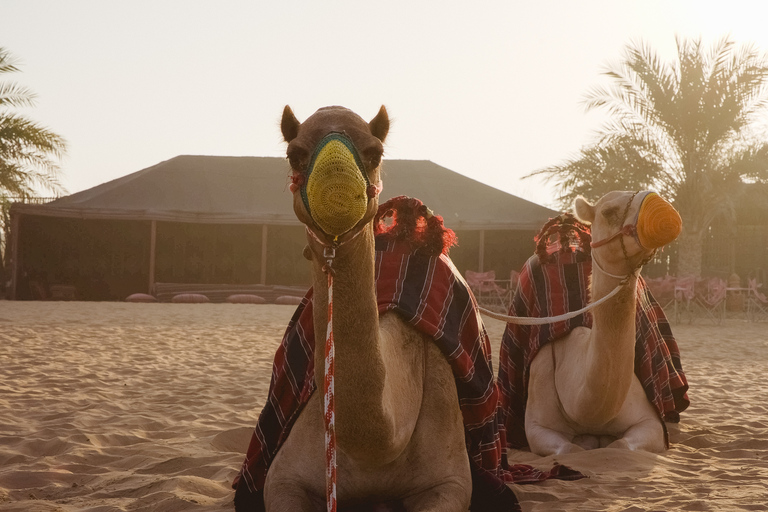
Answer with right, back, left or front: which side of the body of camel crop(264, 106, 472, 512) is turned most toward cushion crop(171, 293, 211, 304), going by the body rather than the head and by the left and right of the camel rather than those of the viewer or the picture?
back

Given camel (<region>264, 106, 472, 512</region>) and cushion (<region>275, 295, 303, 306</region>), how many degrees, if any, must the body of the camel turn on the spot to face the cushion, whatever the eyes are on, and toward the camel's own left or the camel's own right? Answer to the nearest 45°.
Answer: approximately 180°

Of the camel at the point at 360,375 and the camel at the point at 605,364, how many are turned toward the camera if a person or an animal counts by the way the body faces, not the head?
2

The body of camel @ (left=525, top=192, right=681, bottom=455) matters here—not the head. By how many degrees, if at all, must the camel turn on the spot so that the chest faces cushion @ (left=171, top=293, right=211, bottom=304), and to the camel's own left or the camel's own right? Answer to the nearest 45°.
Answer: approximately 135° to the camel's own right

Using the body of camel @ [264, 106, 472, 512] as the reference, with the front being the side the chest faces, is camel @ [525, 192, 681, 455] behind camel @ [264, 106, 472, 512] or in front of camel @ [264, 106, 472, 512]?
behind

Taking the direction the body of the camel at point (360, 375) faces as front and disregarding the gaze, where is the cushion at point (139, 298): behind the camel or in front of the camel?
behind

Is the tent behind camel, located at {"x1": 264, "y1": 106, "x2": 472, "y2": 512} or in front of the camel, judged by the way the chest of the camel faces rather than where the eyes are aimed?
behind

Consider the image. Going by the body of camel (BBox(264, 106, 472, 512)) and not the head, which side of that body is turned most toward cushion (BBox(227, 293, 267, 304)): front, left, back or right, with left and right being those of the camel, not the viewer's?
back

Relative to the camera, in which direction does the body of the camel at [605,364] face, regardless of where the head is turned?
toward the camera

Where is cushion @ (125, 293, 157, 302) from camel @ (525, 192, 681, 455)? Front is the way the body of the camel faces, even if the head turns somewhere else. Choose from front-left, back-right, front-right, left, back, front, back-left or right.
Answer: back-right

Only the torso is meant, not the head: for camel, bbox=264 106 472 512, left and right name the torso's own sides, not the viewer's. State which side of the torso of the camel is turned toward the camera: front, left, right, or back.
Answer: front
